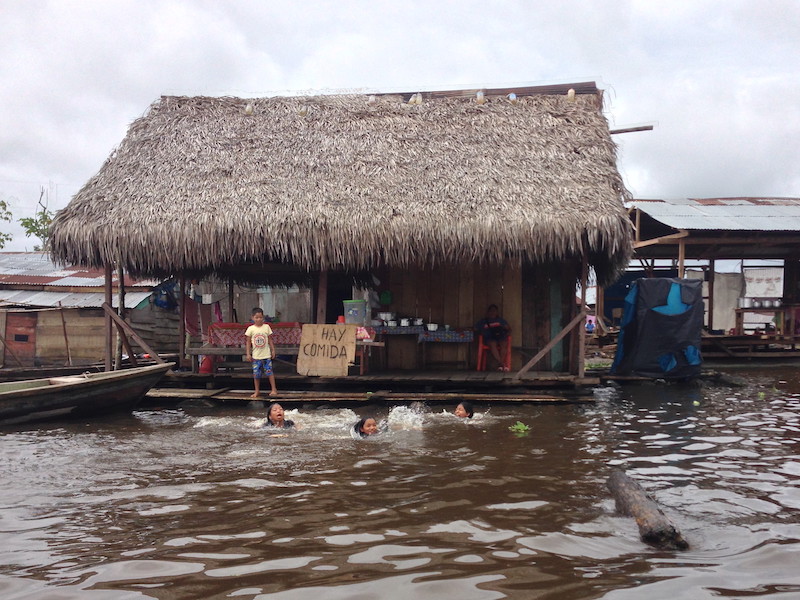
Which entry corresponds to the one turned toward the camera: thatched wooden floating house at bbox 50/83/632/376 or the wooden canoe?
the thatched wooden floating house

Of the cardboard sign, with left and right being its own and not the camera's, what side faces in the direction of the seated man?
left

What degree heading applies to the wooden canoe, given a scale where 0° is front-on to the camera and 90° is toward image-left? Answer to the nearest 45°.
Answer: approximately 270°

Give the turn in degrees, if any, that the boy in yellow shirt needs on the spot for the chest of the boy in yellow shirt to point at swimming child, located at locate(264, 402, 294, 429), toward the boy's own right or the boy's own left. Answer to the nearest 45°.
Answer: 0° — they already face them

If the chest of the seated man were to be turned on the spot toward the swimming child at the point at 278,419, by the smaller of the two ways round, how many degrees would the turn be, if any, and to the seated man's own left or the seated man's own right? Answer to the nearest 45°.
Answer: approximately 45° to the seated man's own right

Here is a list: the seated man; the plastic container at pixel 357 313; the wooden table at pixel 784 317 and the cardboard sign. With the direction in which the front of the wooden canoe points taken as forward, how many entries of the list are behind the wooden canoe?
0

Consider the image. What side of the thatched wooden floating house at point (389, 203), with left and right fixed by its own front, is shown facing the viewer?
front

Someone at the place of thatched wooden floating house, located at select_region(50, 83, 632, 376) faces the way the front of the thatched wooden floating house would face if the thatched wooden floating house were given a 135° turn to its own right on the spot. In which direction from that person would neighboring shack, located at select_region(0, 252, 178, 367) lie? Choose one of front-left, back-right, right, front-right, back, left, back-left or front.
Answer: front

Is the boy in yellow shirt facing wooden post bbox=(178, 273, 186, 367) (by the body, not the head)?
no

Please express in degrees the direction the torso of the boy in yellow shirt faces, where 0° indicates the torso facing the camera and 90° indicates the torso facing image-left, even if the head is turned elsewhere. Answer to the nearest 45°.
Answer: approximately 0°

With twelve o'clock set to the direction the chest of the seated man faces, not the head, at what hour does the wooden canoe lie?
The wooden canoe is roughly at 2 o'clock from the seated man.

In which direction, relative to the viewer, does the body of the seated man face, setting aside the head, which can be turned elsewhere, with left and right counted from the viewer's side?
facing the viewer

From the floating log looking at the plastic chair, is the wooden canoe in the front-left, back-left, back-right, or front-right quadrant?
front-left

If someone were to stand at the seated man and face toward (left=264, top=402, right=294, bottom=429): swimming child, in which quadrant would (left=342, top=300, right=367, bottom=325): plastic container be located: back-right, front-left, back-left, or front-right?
front-right

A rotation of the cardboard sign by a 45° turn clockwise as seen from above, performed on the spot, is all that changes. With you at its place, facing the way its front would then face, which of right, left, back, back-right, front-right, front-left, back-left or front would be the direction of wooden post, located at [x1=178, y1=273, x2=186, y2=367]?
right

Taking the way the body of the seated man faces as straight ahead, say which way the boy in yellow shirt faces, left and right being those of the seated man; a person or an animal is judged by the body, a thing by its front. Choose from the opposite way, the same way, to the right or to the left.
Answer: the same way
